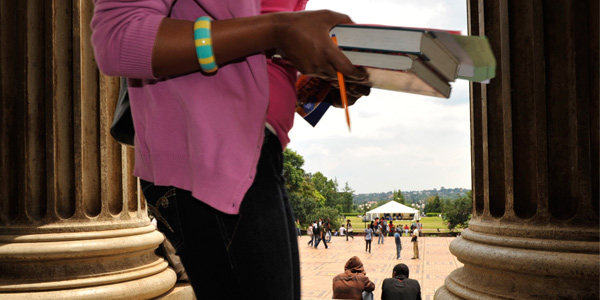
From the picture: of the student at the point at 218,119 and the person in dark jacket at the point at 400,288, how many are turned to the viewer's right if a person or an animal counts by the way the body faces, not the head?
1

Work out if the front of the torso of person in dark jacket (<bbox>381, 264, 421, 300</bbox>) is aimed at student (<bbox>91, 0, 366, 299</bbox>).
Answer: no

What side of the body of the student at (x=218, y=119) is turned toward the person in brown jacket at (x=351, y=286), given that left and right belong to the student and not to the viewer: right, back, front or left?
left

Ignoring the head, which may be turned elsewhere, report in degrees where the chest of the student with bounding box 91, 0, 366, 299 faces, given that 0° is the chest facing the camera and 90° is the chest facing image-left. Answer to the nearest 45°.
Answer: approximately 270°

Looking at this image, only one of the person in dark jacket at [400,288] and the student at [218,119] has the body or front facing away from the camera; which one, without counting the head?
the person in dark jacket

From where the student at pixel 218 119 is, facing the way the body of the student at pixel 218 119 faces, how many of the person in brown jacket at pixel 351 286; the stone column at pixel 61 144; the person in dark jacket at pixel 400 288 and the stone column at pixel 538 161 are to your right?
0

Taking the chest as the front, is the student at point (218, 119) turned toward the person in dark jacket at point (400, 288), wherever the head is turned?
no

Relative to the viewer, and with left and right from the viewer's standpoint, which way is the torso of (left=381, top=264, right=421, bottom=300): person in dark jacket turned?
facing away from the viewer

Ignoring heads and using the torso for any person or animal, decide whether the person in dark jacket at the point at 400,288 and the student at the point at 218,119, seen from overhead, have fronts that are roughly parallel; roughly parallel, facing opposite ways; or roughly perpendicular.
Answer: roughly perpendicular

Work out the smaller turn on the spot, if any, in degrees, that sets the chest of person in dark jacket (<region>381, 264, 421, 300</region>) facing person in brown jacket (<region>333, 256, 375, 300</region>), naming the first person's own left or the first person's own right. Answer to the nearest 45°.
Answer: approximately 45° to the first person's own left

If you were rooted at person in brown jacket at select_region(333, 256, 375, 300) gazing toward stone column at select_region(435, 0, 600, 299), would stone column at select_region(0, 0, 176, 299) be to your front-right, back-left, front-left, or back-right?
front-right

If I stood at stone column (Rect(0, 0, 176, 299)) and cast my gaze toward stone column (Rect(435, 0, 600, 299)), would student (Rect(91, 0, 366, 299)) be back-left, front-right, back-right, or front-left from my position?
front-right

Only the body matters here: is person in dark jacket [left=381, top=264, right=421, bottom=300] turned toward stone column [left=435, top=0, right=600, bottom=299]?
no
